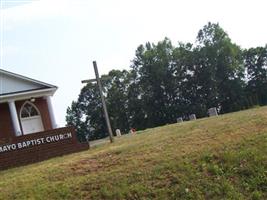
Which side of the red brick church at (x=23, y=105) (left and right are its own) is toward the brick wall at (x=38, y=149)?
front

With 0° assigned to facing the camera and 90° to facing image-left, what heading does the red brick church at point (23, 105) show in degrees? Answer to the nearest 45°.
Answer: approximately 0°
